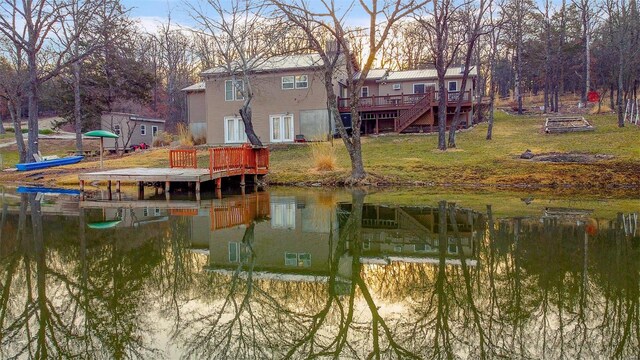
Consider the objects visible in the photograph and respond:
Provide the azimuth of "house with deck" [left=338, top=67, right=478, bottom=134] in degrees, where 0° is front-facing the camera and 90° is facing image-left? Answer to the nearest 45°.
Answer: approximately 0°

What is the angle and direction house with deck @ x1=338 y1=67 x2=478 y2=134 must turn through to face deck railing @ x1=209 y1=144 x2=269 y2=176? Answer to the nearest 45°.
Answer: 0° — it already faces it

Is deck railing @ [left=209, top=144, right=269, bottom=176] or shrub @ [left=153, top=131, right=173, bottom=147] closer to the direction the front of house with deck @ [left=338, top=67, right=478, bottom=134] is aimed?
the deck railing

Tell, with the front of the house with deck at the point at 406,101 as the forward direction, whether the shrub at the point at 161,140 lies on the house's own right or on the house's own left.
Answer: on the house's own right

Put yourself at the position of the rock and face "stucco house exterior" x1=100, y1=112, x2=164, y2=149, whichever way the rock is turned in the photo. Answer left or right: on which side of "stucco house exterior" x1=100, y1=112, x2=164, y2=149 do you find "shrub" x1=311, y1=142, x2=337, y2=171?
left

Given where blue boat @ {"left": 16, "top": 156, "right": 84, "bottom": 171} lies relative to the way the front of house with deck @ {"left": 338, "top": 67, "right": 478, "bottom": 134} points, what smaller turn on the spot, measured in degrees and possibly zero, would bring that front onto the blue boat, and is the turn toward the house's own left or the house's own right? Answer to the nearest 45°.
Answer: approximately 45° to the house's own right

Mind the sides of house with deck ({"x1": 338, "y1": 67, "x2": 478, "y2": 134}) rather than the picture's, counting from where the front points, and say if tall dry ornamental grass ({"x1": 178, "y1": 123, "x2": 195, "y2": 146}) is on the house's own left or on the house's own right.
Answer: on the house's own right

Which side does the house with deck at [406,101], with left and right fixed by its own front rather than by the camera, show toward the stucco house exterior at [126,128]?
right
